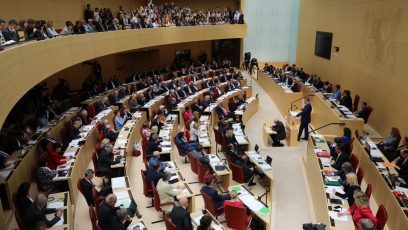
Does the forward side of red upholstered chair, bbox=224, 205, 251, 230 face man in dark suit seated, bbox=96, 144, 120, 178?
no

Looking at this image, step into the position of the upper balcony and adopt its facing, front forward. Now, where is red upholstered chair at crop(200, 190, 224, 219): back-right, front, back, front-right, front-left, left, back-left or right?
front

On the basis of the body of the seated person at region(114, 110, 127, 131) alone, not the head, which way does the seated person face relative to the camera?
to the viewer's right

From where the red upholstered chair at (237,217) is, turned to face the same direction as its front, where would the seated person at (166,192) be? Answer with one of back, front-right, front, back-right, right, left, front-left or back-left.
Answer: back-left

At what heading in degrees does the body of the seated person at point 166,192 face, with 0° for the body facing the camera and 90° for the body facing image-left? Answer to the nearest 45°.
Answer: approximately 225°

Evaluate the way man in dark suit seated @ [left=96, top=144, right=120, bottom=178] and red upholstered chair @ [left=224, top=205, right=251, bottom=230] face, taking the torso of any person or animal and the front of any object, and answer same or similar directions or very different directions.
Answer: same or similar directions

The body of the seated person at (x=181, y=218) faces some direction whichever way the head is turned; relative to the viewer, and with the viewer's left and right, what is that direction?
facing away from the viewer and to the right of the viewer

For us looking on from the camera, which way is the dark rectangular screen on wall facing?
facing the viewer and to the left of the viewer

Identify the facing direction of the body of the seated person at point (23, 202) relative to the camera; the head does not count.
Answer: to the viewer's right

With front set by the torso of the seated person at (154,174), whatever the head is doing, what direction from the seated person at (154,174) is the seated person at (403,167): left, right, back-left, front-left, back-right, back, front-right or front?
front-right

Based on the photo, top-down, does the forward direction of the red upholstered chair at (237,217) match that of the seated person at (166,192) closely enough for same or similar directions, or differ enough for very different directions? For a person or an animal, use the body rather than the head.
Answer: same or similar directions

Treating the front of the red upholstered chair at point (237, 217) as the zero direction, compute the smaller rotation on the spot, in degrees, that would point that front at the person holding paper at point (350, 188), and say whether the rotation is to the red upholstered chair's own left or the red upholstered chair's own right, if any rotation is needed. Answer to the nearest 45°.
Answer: approximately 45° to the red upholstered chair's own right

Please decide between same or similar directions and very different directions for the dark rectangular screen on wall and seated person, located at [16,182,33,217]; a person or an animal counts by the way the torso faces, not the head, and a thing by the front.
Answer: very different directions

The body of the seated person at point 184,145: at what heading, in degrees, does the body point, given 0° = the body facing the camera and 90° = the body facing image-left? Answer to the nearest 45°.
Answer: approximately 270°

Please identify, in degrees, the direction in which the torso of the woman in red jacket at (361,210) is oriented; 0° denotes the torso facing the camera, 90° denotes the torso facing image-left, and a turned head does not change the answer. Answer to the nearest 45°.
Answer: approximately 90°

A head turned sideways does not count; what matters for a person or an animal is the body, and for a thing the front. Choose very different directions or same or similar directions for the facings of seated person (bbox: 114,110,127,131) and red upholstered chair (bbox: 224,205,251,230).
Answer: same or similar directions

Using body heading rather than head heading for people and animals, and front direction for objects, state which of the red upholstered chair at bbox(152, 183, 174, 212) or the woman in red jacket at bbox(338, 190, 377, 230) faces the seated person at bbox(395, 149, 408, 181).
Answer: the red upholstered chair

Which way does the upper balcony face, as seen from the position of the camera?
facing the viewer and to the right of the viewer

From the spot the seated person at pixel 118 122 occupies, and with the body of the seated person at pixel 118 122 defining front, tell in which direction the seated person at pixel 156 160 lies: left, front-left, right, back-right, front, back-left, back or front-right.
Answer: right

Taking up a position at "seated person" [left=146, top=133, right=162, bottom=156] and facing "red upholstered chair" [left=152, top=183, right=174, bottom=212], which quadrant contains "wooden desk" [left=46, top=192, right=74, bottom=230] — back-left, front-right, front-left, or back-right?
front-right

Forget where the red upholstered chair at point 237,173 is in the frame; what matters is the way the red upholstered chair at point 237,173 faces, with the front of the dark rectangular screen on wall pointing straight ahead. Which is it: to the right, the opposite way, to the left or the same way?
the opposite way

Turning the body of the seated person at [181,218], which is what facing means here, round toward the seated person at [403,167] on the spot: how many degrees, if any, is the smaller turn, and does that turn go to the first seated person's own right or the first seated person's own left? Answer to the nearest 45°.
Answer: approximately 45° to the first seated person's own right
